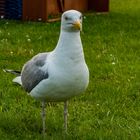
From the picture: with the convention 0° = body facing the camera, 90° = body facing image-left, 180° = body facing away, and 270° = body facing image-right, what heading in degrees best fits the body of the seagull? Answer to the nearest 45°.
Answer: approximately 315°

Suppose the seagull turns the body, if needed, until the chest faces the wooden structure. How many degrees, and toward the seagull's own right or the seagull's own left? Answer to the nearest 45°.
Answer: approximately 135° to the seagull's own left
